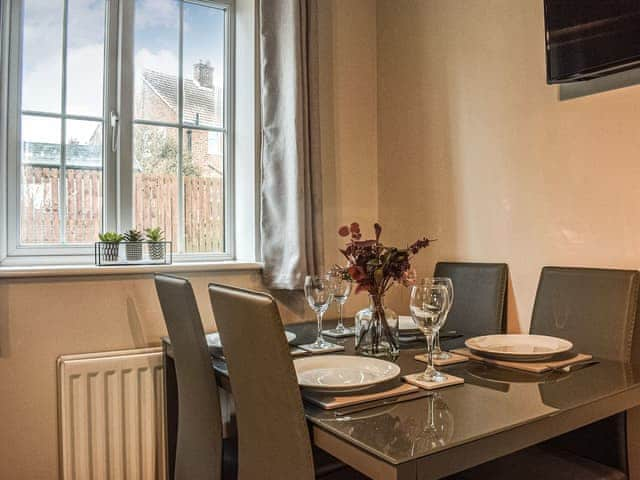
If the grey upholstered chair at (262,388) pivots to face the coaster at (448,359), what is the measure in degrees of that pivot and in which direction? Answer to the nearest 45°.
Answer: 0° — it already faces it

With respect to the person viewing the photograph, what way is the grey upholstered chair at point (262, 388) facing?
facing away from the viewer and to the right of the viewer

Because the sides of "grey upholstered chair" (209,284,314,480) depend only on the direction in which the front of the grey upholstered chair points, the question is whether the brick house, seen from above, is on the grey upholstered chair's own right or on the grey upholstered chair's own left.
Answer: on the grey upholstered chair's own left

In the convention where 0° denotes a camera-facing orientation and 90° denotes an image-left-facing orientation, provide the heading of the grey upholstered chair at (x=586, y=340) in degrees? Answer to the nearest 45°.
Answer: approximately 45°

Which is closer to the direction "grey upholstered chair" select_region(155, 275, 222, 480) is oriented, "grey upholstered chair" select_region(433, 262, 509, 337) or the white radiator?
the grey upholstered chair

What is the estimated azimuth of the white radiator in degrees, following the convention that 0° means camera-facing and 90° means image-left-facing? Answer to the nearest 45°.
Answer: approximately 315°

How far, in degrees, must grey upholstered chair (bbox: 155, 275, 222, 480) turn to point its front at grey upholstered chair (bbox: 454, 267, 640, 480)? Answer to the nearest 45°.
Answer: approximately 45° to its right

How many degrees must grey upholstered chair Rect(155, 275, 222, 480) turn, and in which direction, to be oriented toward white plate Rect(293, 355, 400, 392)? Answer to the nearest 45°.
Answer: approximately 90° to its right

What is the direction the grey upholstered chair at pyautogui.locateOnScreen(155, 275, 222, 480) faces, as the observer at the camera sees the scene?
facing away from the viewer and to the right of the viewer

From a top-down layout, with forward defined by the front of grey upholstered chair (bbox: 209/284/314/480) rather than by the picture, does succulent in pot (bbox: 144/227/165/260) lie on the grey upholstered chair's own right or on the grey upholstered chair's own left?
on the grey upholstered chair's own left

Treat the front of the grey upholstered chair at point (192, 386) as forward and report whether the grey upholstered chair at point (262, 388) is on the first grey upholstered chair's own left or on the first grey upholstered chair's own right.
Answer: on the first grey upholstered chair's own right

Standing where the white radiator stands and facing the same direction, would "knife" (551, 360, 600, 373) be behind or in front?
in front

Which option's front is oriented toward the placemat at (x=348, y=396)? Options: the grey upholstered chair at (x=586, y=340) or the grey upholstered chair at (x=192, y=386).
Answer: the grey upholstered chair at (x=586, y=340)
